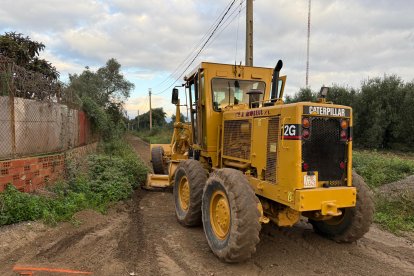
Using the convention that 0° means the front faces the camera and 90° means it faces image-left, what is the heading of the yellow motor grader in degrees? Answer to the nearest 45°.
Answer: approximately 135°

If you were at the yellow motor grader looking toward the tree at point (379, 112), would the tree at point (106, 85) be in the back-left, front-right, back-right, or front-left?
front-left

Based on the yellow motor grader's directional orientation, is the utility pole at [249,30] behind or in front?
in front

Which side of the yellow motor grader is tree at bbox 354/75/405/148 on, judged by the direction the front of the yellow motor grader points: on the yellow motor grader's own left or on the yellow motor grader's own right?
on the yellow motor grader's own right

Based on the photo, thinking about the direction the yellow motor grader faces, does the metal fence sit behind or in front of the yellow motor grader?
in front

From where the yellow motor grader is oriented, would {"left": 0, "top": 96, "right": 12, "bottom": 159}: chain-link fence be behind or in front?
in front

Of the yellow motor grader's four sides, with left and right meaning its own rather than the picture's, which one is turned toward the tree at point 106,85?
front
